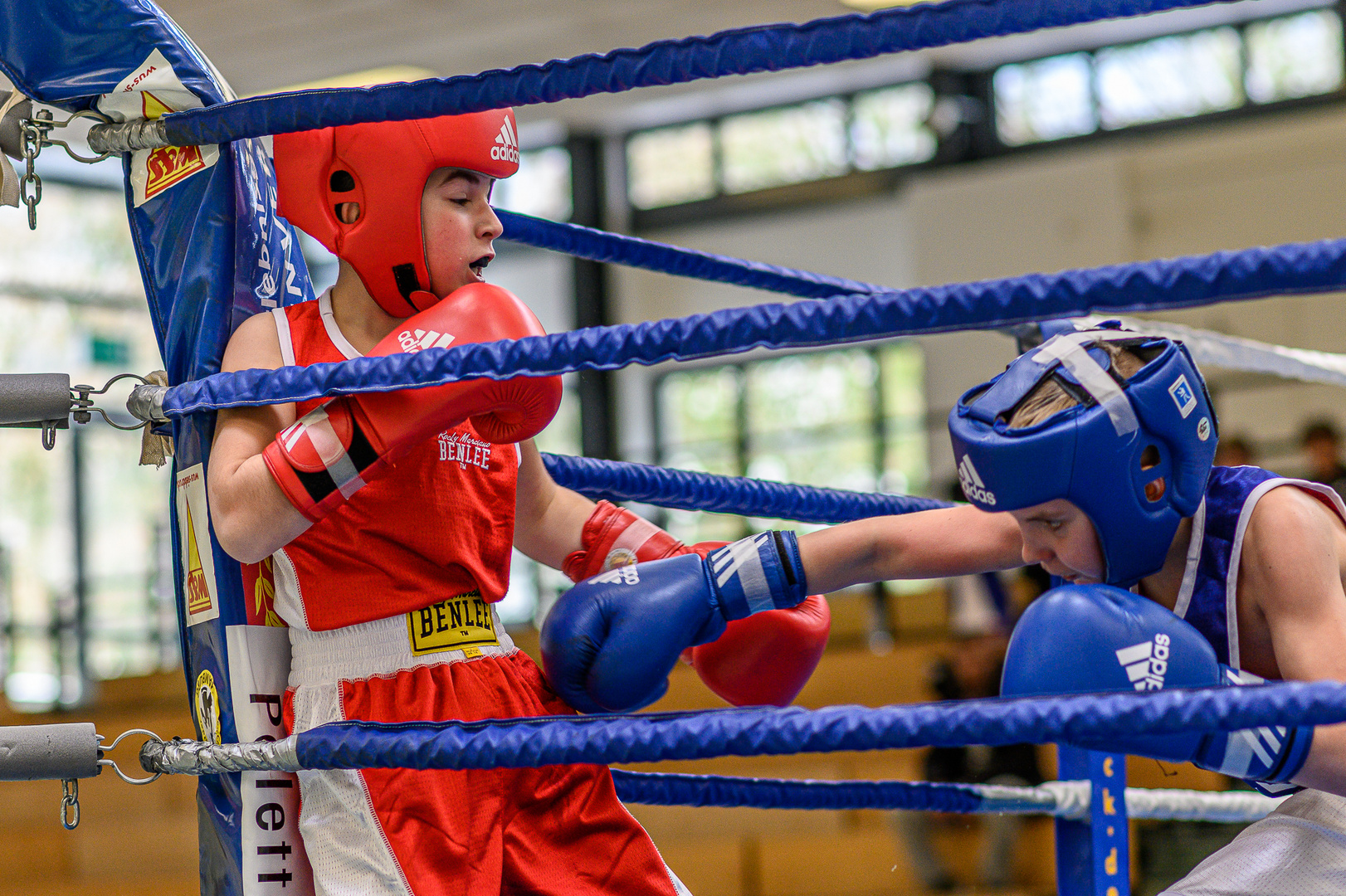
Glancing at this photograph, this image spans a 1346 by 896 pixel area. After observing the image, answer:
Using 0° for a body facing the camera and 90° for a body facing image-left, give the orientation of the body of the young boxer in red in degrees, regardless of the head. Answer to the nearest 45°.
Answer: approximately 315°

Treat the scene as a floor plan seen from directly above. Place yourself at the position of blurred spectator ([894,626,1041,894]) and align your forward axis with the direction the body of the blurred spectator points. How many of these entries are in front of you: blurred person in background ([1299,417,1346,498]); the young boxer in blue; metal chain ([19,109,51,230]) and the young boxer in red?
3

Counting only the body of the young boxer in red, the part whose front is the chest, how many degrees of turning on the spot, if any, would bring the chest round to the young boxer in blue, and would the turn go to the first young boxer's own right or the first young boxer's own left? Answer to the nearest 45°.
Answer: approximately 45° to the first young boxer's own left

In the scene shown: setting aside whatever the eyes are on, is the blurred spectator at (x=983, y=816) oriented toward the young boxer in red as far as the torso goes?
yes

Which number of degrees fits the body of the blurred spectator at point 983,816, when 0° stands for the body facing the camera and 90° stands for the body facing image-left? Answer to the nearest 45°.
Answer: approximately 0°

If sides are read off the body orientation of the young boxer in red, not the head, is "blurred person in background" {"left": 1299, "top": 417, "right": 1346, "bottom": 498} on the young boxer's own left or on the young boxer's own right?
on the young boxer's own left

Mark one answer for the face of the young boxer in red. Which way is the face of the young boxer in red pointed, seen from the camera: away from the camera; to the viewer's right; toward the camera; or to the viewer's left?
to the viewer's right
